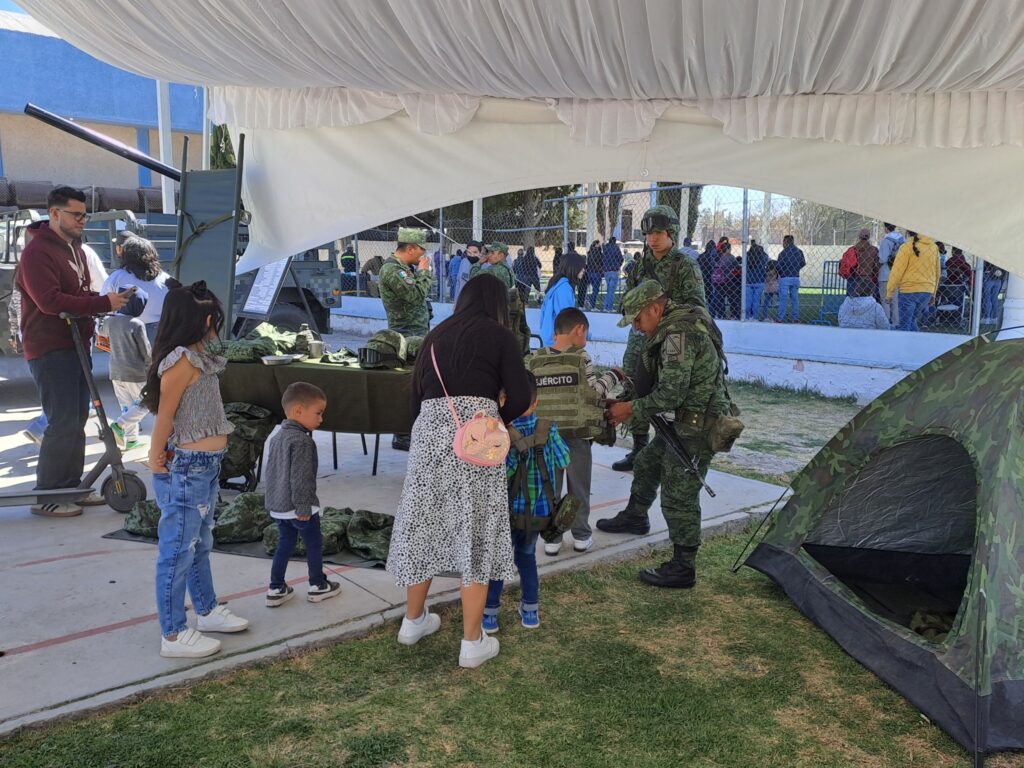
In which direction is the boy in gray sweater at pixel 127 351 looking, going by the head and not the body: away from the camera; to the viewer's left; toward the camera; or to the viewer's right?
away from the camera

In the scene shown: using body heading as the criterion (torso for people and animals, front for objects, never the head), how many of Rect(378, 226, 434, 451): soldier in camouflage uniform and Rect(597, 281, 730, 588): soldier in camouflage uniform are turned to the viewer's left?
1

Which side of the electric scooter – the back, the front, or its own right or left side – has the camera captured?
right

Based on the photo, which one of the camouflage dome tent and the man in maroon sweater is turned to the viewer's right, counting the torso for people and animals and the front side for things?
the man in maroon sweater

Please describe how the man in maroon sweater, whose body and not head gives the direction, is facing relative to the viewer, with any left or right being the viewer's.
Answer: facing to the right of the viewer

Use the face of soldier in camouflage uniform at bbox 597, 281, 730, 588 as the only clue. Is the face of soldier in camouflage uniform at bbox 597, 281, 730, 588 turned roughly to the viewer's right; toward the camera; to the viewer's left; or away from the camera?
to the viewer's left

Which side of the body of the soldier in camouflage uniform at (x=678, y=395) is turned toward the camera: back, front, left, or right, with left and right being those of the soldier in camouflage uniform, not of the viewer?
left

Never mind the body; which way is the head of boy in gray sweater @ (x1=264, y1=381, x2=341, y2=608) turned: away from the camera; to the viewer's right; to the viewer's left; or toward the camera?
to the viewer's right

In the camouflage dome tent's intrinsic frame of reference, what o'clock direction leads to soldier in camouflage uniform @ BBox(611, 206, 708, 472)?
The soldier in camouflage uniform is roughly at 3 o'clock from the camouflage dome tent.

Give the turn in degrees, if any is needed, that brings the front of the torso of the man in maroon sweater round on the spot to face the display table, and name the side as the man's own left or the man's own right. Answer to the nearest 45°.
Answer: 0° — they already face it

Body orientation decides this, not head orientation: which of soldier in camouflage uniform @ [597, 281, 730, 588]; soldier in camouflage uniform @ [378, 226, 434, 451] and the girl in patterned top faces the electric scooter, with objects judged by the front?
soldier in camouflage uniform @ [597, 281, 730, 588]
